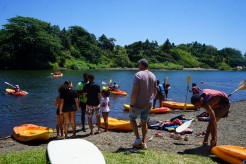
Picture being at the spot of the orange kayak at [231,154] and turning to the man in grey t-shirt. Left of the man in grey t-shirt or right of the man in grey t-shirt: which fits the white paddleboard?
left

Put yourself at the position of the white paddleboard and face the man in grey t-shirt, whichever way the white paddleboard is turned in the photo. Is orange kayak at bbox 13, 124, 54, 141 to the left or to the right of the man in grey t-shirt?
left
